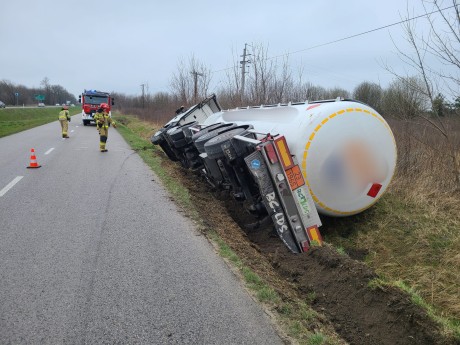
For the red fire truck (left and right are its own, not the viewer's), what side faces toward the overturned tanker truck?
front

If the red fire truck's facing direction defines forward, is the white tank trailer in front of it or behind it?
in front

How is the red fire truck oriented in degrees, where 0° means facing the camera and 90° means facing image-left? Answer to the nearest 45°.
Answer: approximately 0°
